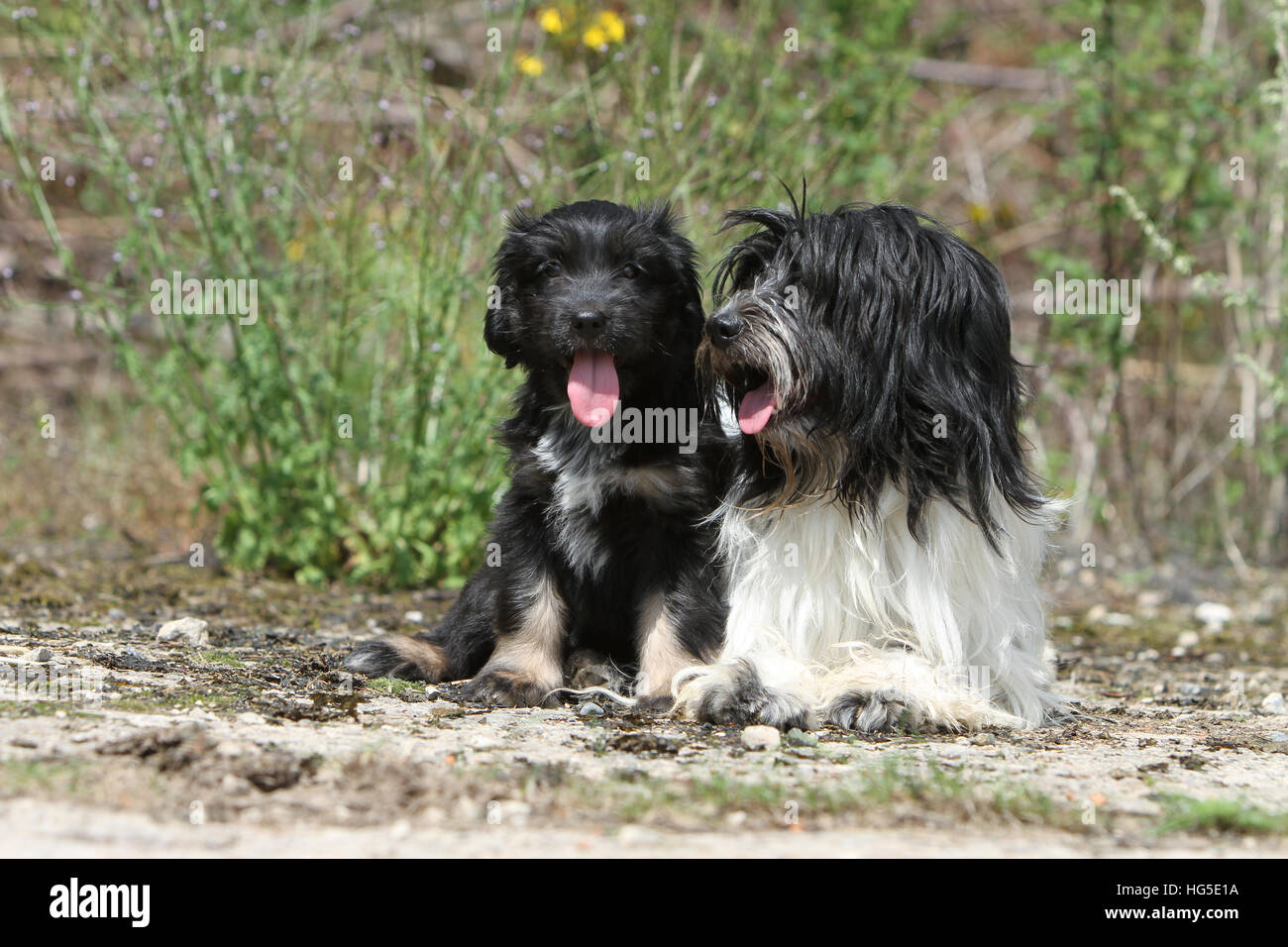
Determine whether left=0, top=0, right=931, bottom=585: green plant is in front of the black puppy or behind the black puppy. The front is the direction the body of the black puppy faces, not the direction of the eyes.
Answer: behind

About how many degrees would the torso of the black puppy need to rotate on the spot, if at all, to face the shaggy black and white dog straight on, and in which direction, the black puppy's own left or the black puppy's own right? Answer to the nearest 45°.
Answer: approximately 45° to the black puppy's own left

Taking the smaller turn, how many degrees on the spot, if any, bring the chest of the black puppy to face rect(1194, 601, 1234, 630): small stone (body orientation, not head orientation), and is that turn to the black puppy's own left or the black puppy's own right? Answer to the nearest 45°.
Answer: approximately 135° to the black puppy's own left

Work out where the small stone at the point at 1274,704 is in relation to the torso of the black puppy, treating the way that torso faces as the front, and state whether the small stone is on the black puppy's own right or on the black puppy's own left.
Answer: on the black puppy's own left

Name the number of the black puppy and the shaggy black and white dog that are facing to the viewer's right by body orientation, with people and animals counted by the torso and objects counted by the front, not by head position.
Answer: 0

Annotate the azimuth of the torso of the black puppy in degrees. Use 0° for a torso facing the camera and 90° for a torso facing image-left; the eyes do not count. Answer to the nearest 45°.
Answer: approximately 0°

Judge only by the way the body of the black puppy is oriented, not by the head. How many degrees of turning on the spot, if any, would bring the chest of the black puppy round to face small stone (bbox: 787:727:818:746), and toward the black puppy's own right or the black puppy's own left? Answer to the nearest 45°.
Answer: approximately 45° to the black puppy's own left

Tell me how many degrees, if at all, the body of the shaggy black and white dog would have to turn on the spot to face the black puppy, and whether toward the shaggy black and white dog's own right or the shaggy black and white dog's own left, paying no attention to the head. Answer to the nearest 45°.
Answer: approximately 45° to the shaggy black and white dog's own right
